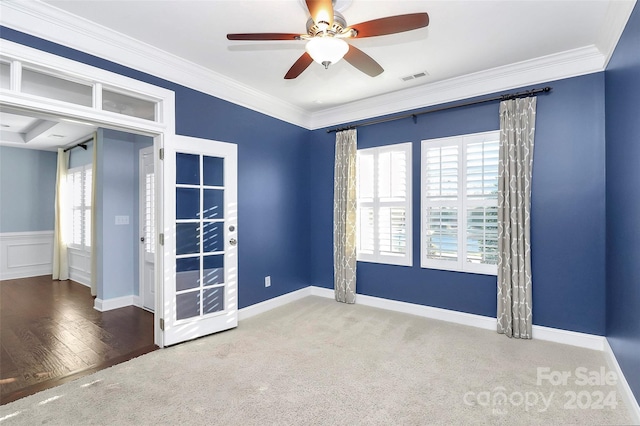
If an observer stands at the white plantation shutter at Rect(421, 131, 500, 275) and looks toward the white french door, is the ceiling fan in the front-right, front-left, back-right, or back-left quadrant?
front-left

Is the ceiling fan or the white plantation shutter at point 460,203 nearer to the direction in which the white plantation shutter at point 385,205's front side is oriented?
the ceiling fan

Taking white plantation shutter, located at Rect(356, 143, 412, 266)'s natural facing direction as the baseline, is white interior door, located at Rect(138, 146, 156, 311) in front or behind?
in front

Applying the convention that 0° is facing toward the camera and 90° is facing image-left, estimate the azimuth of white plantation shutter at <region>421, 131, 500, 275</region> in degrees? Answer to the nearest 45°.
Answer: approximately 45°

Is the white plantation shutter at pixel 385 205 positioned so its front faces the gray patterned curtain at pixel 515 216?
no

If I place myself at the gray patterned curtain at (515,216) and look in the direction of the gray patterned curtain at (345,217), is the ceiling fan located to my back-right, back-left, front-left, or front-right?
front-left

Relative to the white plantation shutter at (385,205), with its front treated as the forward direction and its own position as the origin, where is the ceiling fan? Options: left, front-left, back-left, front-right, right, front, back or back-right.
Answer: front-left

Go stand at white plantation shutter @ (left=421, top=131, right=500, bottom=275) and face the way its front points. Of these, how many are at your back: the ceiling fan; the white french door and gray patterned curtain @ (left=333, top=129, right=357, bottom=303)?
0

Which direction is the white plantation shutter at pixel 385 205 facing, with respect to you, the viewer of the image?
facing the viewer and to the left of the viewer

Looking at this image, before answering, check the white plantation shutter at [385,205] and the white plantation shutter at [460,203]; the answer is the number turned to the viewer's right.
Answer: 0

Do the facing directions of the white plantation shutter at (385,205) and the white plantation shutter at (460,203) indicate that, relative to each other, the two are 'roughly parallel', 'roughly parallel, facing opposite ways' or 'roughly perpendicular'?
roughly parallel

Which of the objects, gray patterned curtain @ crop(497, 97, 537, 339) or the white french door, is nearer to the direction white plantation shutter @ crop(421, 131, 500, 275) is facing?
the white french door

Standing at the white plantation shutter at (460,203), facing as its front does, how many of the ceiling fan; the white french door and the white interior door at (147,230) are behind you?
0

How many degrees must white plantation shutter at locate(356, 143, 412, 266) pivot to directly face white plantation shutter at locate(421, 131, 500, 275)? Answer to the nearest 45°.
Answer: approximately 90° to its left

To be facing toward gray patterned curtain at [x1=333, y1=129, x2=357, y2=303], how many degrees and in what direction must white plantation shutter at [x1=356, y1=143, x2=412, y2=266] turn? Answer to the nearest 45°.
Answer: approximately 45° to its right

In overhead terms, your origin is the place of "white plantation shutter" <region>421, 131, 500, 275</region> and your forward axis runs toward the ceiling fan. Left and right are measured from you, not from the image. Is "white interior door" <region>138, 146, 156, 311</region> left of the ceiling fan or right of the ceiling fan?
right
